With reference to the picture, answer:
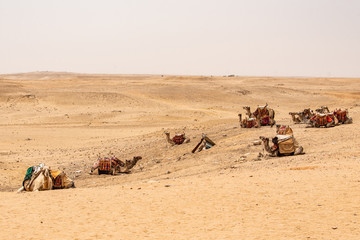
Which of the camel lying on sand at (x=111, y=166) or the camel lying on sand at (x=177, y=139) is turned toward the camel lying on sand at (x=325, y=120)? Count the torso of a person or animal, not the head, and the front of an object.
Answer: the camel lying on sand at (x=111, y=166)

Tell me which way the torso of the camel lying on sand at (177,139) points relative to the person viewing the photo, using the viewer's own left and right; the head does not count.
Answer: facing to the left of the viewer

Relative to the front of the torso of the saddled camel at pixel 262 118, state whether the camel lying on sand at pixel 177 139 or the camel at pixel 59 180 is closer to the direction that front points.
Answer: the camel lying on sand

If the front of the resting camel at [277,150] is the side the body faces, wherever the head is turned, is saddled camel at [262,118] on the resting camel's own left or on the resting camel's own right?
on the resting camel's own right

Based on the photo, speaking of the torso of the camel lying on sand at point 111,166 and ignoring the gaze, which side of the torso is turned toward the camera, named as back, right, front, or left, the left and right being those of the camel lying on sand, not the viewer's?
right

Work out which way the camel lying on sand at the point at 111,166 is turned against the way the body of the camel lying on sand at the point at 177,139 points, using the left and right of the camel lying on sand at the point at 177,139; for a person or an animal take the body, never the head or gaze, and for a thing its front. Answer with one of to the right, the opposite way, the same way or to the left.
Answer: the opposite way

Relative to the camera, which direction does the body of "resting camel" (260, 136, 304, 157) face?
to the viewer's left

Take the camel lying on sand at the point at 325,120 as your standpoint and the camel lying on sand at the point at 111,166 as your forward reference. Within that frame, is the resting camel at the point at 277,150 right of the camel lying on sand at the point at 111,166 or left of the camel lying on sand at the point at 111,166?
left

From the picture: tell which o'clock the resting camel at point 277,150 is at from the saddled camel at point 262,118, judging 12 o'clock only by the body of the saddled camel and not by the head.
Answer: The resting camel is roughly at 9 o'clock from the saddled camel.

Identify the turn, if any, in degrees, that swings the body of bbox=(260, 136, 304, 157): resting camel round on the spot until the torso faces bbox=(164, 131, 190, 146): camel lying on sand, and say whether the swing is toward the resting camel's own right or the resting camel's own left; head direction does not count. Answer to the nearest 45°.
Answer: approximately 45° to the resting camel's own right

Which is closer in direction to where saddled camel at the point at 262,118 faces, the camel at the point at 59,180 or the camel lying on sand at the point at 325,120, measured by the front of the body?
the camel

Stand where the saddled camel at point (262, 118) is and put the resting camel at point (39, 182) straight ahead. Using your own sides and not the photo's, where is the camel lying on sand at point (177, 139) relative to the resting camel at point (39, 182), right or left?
right

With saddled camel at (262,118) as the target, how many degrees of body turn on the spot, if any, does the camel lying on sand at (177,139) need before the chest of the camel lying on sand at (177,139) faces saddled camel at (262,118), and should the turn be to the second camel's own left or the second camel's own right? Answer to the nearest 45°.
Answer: approximately 180°
